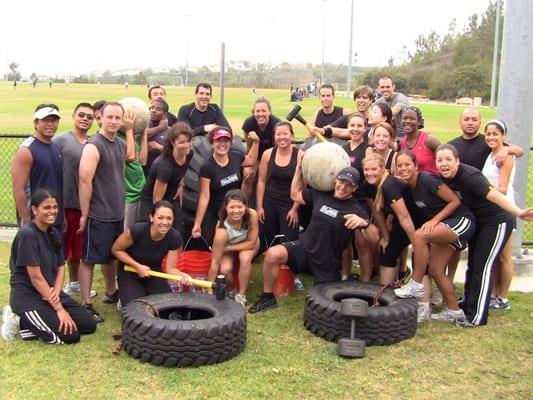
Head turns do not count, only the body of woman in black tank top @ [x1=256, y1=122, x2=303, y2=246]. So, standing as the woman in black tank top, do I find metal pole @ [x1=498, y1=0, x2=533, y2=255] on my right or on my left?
on my left

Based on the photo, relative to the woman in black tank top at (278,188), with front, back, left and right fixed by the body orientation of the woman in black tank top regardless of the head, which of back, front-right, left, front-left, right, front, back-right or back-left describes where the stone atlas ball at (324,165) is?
front-left

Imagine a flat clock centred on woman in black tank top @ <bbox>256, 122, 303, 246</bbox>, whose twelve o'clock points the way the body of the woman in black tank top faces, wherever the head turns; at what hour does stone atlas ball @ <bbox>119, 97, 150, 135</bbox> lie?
The stone atlas ball is roughly at 3 o'clock from the woman in black tank top.

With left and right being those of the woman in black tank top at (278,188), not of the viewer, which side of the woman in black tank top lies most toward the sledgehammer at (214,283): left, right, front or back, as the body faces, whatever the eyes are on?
front

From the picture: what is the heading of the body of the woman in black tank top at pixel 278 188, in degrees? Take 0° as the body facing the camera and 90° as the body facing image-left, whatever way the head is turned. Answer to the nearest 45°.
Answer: approximately 0°

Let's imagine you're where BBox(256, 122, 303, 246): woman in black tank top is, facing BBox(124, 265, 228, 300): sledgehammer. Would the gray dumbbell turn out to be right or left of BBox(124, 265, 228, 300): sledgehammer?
left

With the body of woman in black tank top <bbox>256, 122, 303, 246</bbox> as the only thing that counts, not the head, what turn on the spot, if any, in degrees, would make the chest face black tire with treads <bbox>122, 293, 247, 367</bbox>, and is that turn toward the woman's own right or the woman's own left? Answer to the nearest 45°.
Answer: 0° — they already face it

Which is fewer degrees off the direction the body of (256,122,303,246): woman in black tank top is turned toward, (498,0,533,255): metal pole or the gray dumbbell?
the gray dumbbell

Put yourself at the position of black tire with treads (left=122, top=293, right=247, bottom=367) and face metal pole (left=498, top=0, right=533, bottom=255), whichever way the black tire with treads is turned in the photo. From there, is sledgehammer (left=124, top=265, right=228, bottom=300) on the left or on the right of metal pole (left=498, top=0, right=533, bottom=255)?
left

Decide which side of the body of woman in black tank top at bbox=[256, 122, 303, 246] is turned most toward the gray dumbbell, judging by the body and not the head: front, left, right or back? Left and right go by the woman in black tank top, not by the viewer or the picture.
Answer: front
